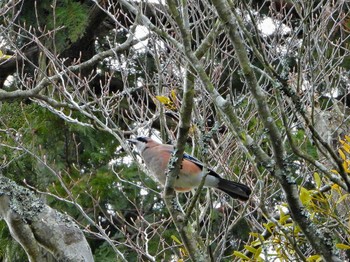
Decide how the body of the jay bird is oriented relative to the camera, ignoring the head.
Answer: to the viewer's left
